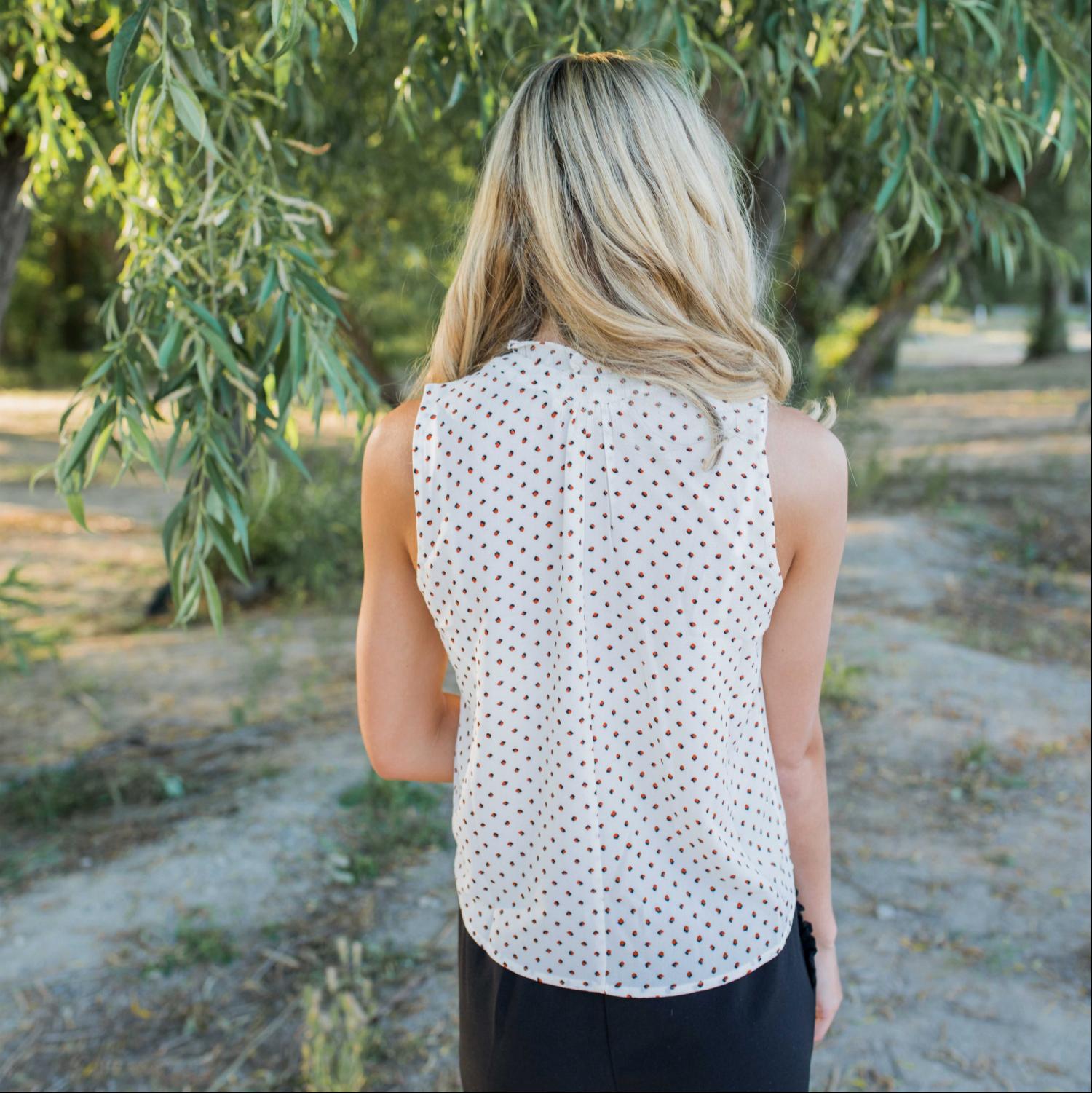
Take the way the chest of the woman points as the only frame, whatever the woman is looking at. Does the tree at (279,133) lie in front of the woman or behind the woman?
in front

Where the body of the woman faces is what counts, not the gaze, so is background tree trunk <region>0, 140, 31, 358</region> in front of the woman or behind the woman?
in front

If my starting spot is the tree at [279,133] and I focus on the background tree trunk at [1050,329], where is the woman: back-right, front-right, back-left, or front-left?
back-right

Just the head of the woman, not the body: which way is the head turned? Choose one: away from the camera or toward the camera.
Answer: away from the camera

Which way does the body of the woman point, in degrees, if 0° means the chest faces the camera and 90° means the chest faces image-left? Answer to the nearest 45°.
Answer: approximately 180°
